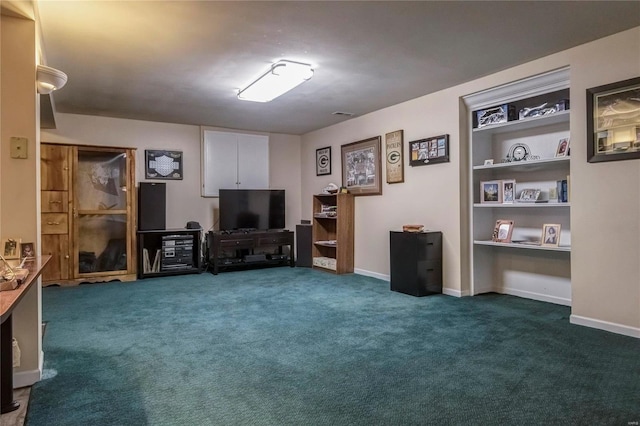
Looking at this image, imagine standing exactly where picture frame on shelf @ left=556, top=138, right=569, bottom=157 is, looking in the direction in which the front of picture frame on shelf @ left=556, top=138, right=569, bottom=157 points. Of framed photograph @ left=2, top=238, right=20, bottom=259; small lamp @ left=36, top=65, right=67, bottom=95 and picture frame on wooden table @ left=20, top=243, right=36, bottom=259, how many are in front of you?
3

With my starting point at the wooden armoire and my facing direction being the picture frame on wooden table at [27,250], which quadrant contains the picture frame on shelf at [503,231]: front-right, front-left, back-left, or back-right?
front-left

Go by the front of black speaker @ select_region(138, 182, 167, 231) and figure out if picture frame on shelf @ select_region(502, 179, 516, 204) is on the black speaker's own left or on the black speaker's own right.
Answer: on the black speaker's own left

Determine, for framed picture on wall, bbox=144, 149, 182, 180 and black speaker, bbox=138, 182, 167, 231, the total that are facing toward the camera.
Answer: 2

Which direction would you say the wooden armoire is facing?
toward the camera

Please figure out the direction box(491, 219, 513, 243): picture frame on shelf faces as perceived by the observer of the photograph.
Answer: facing the viewer and to the left of the viewer

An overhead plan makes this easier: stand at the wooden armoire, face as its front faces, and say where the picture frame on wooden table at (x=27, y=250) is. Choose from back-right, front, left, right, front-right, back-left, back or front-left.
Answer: front

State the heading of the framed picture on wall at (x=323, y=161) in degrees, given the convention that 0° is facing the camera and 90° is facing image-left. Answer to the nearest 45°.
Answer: approximately 45°

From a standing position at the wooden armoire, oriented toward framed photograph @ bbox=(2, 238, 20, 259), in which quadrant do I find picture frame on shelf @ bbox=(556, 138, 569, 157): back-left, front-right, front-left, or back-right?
front-left

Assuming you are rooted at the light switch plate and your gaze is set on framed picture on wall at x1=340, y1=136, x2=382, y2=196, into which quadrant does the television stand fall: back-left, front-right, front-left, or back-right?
front-left

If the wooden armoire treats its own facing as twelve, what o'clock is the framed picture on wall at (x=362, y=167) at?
The framed picture on wall is roughly at 10 o'clock from the wooden armoire.

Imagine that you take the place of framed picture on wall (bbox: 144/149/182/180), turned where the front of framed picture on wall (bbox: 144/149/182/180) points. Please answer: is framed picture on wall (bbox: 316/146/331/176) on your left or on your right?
on your left

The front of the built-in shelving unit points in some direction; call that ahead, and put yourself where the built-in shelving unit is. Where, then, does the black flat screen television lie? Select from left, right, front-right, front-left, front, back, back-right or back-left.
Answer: front-right

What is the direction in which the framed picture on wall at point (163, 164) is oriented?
toward the camera
